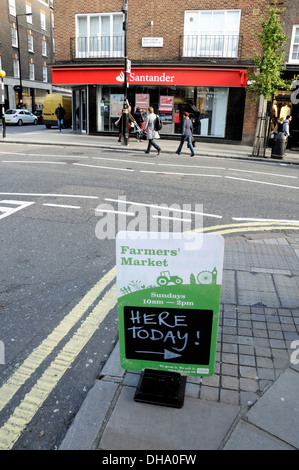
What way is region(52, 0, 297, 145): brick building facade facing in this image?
toward the camera

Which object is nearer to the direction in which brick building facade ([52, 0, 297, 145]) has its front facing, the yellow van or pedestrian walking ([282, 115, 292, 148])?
the pedestrian walking

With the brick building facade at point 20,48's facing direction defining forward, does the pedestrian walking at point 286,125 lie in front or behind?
in front

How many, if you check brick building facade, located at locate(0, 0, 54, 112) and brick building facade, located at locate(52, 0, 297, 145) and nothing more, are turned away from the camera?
0

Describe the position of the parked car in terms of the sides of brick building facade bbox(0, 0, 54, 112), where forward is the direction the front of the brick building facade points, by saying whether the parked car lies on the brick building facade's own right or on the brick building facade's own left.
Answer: on the brick building facade's own right

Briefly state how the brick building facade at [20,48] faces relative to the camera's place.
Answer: facing the viewer and to the right of the viewer

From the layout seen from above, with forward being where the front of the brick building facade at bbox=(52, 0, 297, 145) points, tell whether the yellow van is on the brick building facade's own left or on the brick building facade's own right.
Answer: on the brick building facade's own right

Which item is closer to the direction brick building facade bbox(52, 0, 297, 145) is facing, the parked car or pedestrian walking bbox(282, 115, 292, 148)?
the pedestrian walking

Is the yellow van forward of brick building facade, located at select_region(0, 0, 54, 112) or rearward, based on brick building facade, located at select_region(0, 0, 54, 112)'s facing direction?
forward

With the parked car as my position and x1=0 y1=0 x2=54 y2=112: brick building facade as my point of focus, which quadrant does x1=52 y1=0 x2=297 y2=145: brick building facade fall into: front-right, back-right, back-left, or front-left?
back-right
